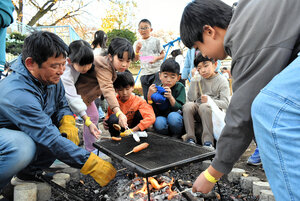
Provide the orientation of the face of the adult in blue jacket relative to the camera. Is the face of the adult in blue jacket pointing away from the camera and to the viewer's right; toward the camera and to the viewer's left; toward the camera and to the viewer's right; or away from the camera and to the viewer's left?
toward the camera and to the viewer's right

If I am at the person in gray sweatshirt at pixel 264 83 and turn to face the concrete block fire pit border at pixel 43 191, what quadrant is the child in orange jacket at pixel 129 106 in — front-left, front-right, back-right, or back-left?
front-right

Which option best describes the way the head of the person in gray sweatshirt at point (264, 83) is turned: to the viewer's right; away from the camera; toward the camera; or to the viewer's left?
to the viewer's left

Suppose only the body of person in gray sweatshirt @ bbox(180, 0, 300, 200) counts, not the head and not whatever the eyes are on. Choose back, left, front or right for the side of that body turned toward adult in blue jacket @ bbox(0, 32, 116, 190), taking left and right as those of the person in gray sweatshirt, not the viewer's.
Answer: front

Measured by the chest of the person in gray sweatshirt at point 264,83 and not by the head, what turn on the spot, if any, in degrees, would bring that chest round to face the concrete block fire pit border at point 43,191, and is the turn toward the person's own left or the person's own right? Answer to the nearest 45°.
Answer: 0° — they already face it

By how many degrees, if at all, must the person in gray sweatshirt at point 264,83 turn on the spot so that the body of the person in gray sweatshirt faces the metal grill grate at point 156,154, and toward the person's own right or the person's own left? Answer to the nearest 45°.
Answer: approximately 45° to the person's own right

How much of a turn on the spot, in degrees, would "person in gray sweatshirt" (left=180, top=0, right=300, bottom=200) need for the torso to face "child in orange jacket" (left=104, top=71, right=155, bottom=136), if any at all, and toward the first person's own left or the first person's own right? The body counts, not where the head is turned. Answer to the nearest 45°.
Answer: approximately 45° to the first person's own right

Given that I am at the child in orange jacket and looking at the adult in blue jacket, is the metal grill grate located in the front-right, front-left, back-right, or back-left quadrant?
front-left

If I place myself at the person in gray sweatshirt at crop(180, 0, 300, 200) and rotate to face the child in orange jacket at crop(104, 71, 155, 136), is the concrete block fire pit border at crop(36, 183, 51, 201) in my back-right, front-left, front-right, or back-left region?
front-left

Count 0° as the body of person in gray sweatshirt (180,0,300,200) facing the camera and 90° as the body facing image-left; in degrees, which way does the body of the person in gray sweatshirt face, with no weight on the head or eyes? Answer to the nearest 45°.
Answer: approximately 90°
